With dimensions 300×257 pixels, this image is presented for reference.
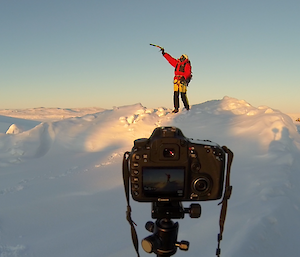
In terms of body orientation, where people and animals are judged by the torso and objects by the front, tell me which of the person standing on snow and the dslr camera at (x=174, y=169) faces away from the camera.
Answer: the dslr camera

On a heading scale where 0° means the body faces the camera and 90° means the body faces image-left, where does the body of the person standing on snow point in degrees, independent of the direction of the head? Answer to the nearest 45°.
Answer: approximately 45°

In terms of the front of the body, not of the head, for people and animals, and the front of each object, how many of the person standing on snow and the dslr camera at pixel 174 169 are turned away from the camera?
1

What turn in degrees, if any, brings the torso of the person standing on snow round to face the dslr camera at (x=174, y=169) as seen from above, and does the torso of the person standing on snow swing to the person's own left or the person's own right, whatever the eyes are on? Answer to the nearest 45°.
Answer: approximately 45° to the person's own left

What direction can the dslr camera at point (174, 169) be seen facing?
away from the camera

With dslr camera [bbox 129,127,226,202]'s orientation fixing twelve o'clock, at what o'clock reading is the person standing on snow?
The person standing on snow is roughly at 12 o'clock from the dslr camera.
